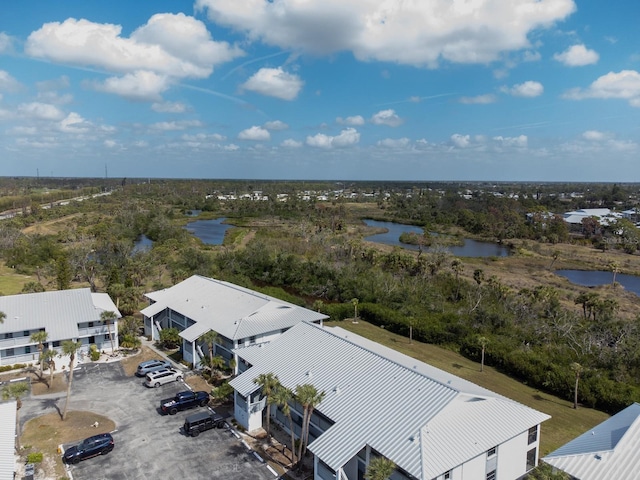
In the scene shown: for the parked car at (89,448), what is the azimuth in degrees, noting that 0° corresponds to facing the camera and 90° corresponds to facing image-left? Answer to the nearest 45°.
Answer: approximately 45°

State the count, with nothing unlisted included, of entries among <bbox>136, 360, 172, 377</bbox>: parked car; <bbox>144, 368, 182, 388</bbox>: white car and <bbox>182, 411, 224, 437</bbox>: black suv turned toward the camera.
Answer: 0

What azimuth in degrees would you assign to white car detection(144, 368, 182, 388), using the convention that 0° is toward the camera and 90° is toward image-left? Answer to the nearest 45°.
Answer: approximately 225°

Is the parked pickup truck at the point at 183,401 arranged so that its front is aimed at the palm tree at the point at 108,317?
no

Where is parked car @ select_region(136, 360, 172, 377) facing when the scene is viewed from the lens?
facing away from the viewer and to the right of the viewer

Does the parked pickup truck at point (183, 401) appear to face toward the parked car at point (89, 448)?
no

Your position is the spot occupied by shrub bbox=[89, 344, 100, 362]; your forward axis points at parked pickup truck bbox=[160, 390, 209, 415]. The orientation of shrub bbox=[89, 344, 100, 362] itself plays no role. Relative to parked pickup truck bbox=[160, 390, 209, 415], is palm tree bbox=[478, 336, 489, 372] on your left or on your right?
left

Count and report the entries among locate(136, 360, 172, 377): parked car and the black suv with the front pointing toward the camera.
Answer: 0

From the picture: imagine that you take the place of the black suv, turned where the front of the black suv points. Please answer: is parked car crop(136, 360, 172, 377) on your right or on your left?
on your left

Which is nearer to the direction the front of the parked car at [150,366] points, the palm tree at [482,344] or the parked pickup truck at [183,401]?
the palm tree

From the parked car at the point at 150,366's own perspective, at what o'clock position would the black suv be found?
The black suv is roughly at 4 o'clock from the parked car.

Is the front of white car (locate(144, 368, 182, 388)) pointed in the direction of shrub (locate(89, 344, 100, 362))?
no

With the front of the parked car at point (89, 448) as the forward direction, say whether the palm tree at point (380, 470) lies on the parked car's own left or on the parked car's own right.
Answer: on the parked car's own left

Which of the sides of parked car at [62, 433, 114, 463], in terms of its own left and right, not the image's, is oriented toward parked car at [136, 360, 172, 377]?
back

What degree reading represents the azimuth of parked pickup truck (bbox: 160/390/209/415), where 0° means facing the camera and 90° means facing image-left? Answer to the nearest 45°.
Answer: approximately 225°

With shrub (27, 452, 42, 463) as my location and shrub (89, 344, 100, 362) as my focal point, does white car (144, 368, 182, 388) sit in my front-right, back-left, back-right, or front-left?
front-right

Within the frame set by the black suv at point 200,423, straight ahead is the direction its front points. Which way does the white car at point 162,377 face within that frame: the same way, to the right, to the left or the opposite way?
the same way
